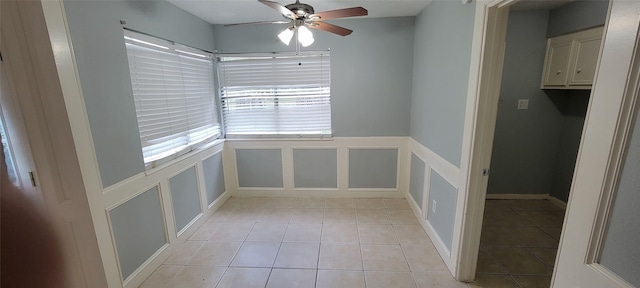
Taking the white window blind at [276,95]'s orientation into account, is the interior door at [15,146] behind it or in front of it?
in front

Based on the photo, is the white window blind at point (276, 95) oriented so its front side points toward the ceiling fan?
yes

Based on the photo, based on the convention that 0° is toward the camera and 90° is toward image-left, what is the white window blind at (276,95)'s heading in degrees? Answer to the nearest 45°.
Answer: approximately 0°

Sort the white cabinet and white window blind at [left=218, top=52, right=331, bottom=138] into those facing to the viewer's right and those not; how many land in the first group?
0

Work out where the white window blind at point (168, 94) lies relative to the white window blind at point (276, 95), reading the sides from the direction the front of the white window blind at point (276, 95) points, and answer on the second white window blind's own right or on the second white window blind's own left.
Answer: on the second white window blind's own right

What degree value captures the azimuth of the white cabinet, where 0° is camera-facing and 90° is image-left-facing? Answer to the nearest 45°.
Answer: approximately 45°

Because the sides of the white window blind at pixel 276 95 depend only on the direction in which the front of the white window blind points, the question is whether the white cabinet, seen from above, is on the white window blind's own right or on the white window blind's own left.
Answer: on the white window blind's own left
